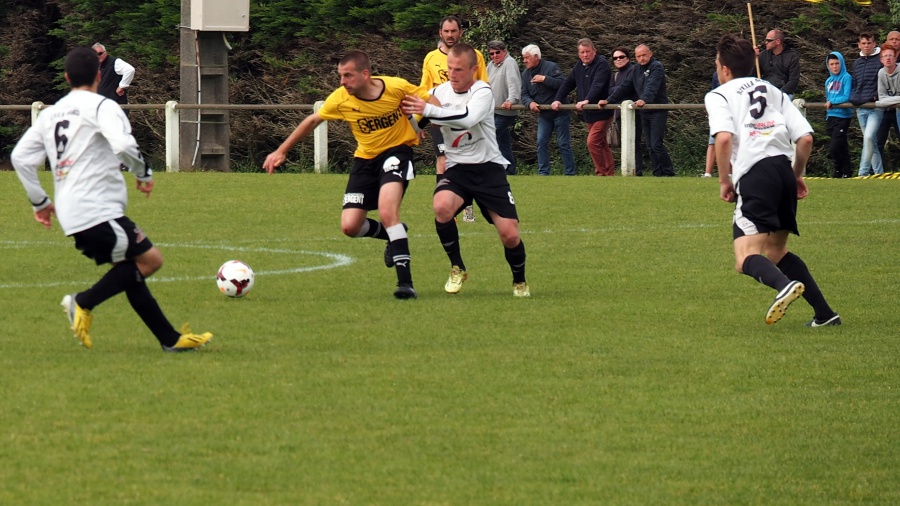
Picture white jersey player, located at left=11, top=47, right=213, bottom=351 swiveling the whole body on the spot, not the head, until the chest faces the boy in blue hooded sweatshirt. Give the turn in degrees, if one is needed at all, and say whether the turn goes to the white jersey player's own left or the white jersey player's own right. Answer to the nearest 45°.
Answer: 0° — they already face them

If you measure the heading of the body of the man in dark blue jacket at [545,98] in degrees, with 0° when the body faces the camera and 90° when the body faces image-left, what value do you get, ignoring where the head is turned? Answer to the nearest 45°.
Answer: approximately 45°

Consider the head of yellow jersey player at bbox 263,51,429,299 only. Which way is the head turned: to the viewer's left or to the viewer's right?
to the viewer's left

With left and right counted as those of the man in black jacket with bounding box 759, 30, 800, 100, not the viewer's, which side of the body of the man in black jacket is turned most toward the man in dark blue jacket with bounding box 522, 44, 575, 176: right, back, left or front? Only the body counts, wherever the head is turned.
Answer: right

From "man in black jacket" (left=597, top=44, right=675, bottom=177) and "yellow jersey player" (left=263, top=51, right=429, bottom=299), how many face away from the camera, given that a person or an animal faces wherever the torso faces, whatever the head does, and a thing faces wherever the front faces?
0

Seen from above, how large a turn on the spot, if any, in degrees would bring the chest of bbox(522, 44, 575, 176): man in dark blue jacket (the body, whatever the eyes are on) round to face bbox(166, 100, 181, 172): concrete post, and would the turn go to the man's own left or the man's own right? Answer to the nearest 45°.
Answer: approximately 45° to the man's own right

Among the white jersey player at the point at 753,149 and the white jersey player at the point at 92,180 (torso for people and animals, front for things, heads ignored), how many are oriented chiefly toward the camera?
0

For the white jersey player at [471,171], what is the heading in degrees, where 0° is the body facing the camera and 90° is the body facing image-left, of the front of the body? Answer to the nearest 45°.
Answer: approximately 45°

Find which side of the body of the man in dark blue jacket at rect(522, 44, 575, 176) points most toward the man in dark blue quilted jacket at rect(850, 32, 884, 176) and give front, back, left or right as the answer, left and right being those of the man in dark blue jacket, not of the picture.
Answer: left

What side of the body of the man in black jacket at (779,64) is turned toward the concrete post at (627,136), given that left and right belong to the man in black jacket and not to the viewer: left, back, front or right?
right

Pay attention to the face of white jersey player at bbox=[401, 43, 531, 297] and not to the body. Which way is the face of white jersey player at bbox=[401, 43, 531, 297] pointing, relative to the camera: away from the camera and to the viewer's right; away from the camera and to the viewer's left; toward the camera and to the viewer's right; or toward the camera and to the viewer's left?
toward the camera and to the viewer's left
